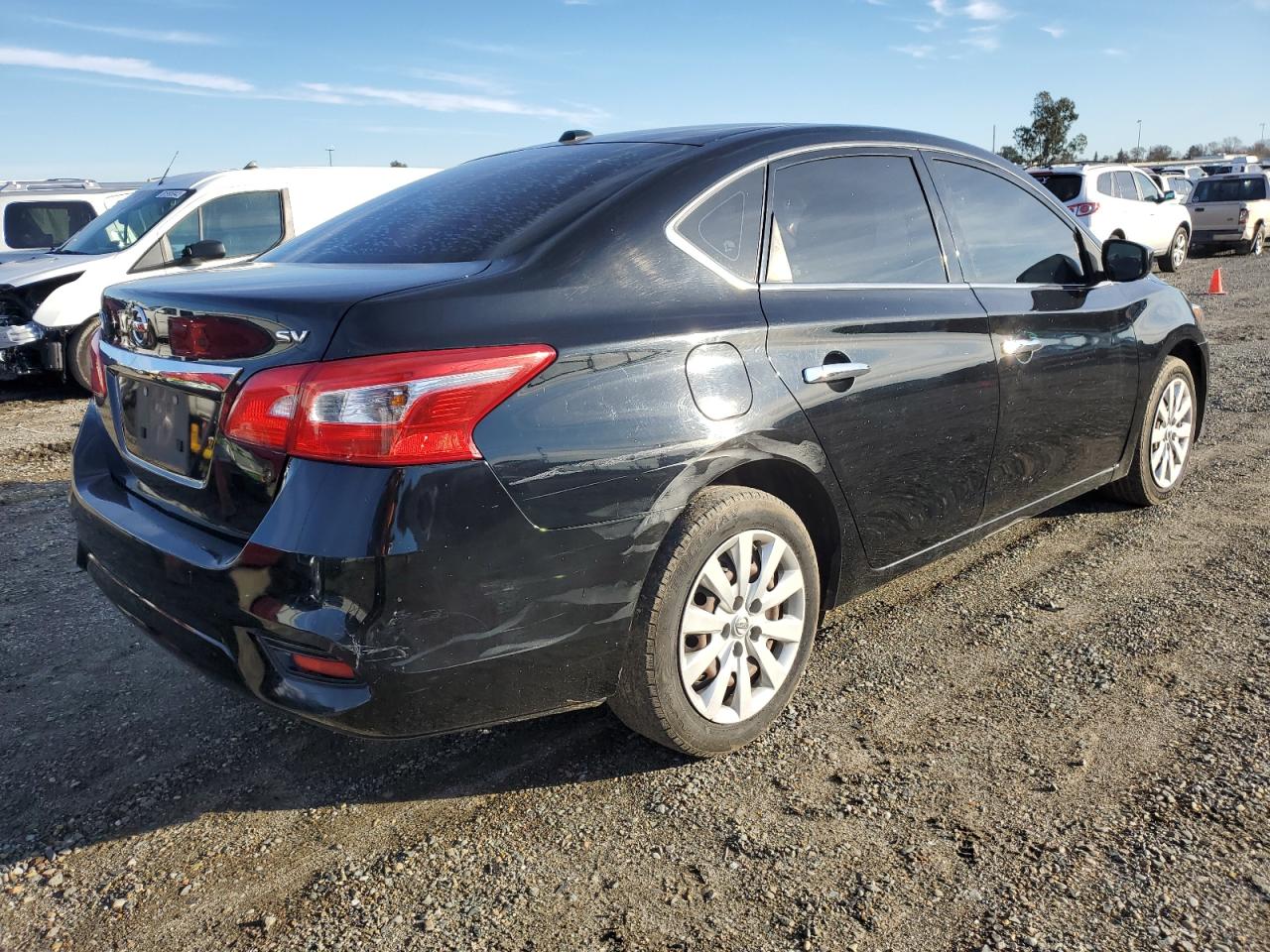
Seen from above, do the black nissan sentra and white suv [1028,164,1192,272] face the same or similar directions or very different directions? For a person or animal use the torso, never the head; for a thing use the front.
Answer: same or similar directions

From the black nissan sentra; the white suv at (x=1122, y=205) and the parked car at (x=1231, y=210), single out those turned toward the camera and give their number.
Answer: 0

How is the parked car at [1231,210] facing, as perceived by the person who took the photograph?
facing away from the viewer and to the right of the viewer

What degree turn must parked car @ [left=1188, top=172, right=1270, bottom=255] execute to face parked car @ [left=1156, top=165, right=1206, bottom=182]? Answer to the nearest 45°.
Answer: approximately 45° to its left

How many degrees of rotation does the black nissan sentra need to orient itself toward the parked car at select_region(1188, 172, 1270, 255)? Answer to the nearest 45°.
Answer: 0° — it already faces it

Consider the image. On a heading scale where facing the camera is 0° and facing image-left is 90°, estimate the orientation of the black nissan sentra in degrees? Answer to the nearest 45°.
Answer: approximately 225°

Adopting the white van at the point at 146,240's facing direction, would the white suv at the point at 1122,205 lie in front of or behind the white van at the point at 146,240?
behind

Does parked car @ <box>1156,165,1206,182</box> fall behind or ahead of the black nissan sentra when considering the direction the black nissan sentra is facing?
ahead

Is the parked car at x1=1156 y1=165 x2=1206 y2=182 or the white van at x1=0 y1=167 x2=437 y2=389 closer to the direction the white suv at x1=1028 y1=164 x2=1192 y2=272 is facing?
the parked car

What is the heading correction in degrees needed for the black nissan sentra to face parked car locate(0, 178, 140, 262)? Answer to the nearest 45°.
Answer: approximately 90° to its left

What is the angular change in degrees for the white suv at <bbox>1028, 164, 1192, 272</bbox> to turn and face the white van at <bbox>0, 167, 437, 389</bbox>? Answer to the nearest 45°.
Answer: approximately 180°

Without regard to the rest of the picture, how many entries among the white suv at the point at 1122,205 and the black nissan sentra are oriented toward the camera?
0

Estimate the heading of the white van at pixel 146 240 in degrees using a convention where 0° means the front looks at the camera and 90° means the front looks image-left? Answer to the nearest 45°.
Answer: approximately 45°

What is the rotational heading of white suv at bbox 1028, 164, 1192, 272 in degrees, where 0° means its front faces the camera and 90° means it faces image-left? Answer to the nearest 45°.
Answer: approximately 225°
